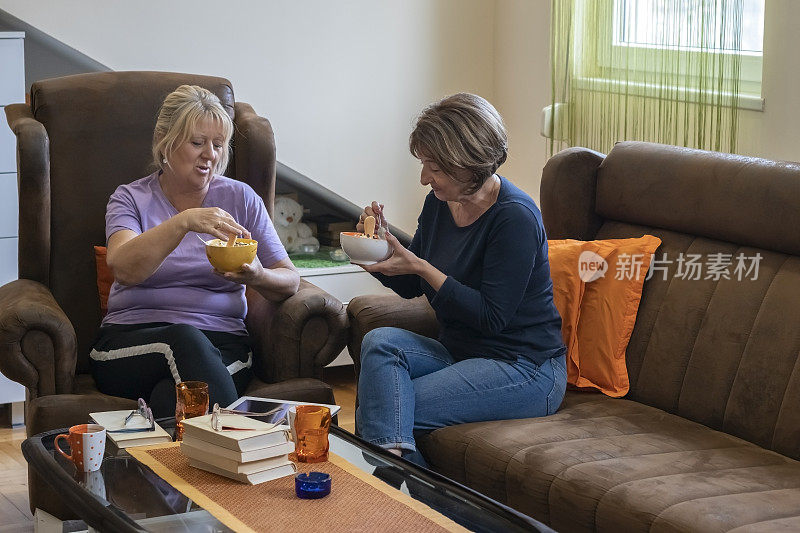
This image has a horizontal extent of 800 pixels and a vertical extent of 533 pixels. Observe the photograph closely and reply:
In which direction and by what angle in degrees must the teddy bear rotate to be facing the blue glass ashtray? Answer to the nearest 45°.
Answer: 0° — it already faces it

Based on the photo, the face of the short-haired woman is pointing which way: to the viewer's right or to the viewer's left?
to the viewer's left

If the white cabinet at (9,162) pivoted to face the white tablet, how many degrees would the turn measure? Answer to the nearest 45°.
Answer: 0° — it already faces it

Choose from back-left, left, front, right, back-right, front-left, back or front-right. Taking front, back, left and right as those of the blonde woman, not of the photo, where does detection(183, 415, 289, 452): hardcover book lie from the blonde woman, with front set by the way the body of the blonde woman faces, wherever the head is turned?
front-right

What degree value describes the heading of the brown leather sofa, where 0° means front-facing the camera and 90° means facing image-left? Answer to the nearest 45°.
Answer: approximately 45°

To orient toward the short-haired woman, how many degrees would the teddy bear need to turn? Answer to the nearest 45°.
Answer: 0° — it already faces them

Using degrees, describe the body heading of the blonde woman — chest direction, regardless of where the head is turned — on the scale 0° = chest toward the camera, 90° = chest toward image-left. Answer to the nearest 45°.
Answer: approximately 315°

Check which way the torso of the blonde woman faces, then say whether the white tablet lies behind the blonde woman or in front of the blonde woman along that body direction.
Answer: in front

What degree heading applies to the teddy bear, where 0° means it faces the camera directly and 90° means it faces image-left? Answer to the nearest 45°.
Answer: approximately 0°

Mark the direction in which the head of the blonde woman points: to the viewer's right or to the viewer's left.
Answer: to the viewer's right

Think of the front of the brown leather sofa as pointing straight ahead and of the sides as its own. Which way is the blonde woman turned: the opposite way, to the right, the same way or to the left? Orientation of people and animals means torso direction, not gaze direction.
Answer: to the left

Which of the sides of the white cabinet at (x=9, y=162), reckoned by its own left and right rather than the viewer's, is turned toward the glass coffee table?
front
